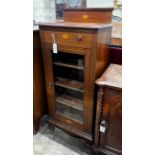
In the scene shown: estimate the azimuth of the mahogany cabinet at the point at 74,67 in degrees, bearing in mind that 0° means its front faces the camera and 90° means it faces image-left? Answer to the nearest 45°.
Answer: approximately 45°
